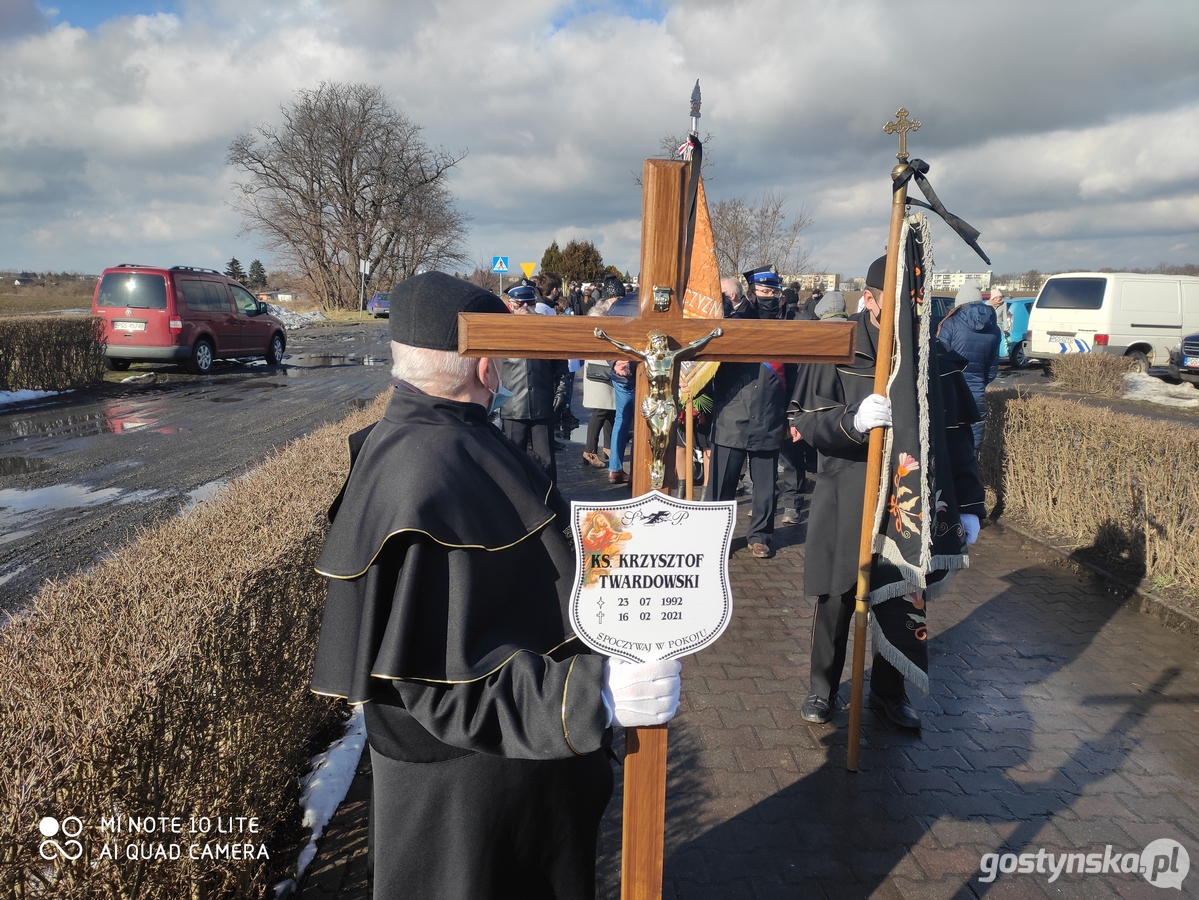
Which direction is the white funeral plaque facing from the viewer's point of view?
toward the camera

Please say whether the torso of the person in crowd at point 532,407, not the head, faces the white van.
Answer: no

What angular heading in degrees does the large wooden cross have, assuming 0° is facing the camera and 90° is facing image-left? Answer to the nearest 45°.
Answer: approximately 0°

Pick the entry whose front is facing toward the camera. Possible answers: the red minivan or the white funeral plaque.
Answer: the white funeral plaque

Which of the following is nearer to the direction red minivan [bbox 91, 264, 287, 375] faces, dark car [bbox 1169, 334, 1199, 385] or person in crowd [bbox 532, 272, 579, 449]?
the dark car

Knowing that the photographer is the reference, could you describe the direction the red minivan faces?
facing away from the viewer and to the right of the viewer

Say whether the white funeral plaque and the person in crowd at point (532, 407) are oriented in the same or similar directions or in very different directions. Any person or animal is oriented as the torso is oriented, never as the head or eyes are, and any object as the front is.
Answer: same or similar directions

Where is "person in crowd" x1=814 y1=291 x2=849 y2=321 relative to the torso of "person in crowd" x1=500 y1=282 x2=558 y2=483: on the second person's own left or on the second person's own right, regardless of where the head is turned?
on the second person's own left

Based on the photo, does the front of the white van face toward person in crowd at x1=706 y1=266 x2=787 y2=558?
no

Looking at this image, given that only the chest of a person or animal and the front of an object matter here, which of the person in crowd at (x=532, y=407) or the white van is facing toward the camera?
the person in crowd

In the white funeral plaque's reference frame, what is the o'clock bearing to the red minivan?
The red minivan is roughly at 5 o'clock from the white funeral plaque.
